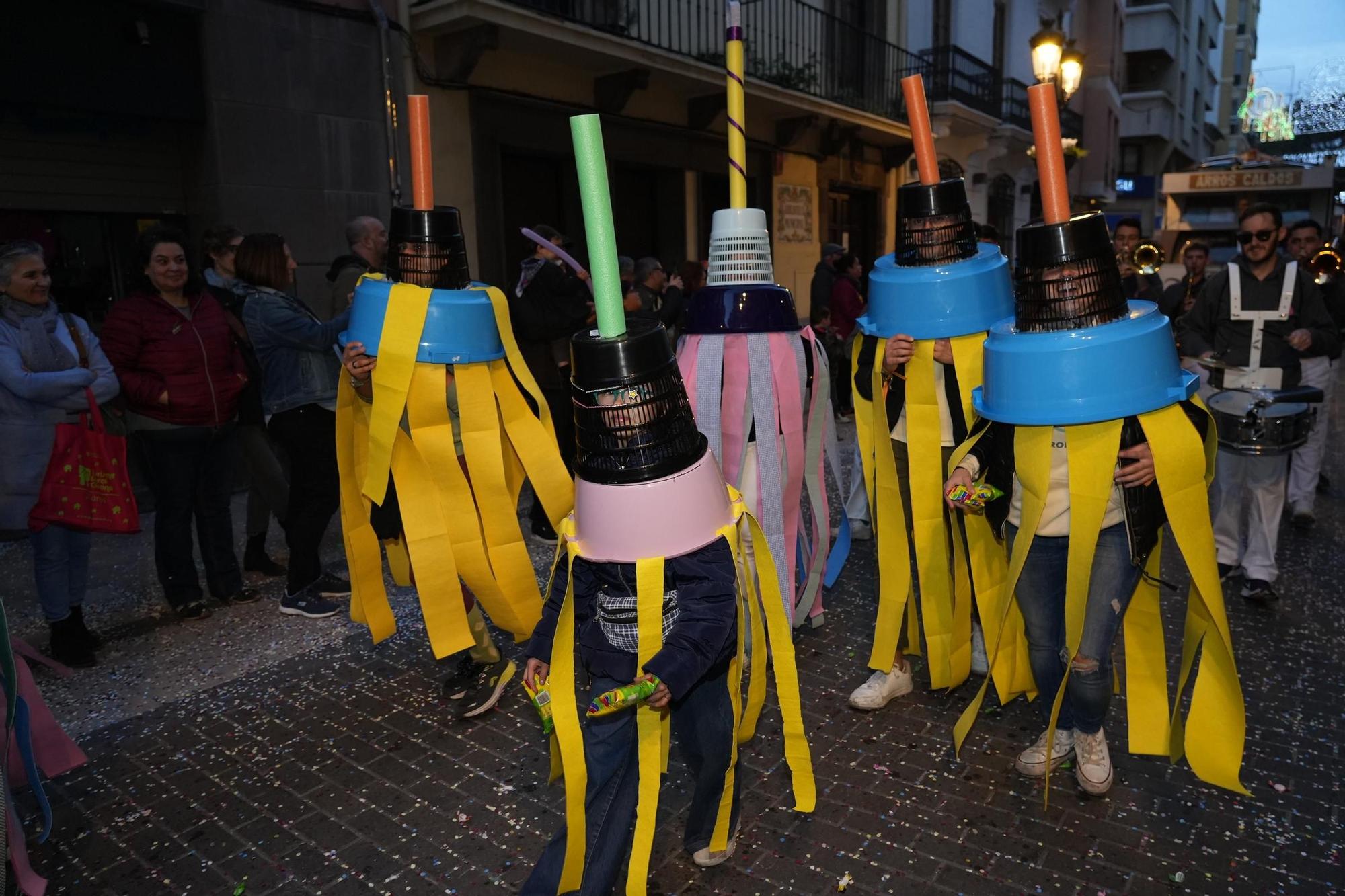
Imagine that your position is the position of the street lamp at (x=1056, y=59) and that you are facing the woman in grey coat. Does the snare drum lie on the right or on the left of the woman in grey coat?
left

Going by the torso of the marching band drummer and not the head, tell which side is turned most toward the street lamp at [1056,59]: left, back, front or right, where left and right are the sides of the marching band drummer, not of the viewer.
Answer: back

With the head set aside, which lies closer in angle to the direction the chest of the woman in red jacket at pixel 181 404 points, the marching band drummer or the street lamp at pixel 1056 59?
the marching band drummer

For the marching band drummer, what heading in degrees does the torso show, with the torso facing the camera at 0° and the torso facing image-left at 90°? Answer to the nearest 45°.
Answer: approximately 0°

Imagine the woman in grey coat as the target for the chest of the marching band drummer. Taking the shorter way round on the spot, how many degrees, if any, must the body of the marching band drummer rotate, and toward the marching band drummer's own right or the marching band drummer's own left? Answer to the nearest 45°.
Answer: approximately 45° to the marching band drummer's own right

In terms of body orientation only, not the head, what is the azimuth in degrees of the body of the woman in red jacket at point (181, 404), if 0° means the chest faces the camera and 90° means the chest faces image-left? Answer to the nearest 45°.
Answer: approximately 315°

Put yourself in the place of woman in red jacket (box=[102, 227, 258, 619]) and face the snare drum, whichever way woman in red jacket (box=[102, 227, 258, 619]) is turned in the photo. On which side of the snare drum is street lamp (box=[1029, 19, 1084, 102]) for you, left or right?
left

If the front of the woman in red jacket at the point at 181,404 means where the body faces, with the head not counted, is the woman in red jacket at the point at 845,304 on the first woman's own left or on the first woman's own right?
on the first woman's own left
